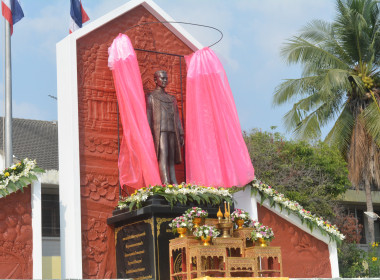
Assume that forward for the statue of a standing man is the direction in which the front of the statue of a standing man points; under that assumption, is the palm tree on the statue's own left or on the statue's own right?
on the statue's own left

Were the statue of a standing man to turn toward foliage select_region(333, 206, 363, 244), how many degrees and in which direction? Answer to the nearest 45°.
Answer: approximately 90° to its left

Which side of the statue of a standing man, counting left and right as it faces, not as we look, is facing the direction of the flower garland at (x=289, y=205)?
left

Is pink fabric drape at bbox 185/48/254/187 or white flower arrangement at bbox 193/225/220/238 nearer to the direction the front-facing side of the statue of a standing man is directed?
the white flower arrangement

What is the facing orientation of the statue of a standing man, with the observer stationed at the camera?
facing the viewer and to the right of the viewer

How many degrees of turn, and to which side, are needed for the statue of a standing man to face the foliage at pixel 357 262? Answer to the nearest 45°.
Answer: approximately 90° to its left

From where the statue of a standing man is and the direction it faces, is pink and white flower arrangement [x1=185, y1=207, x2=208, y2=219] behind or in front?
in front

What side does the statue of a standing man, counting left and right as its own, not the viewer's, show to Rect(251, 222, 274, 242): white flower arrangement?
front
